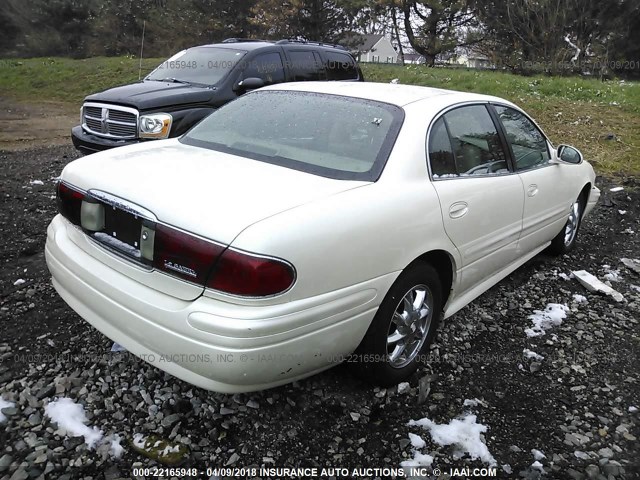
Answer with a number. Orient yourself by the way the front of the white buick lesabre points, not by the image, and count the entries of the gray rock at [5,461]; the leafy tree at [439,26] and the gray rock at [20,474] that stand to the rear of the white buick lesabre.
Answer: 2

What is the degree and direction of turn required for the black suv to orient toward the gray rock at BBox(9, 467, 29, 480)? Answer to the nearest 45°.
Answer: approximately 45° to its left

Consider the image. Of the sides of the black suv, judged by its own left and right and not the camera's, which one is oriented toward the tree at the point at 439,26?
back

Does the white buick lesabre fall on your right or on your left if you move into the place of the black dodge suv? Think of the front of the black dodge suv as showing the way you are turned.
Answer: on your left

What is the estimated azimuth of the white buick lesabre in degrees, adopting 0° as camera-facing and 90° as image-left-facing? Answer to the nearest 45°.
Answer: approximately 225°

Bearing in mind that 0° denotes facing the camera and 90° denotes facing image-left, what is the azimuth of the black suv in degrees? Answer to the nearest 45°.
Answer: approximately 45°

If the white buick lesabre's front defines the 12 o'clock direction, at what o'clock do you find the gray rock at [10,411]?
The gray rock is roughly at 7 o'clock from the white buick lesabre.

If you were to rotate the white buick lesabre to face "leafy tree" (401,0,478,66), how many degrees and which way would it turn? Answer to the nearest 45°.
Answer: approximately 45° to its left

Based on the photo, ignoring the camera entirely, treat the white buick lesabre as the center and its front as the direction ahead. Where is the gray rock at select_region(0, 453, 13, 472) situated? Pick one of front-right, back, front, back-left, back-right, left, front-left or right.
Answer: back

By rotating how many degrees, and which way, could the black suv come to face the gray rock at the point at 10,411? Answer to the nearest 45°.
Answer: approximately 45° to its left

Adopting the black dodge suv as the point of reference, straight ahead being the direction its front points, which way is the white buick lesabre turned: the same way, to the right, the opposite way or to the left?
the opposite way
